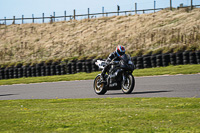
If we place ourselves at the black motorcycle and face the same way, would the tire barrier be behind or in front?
behind
